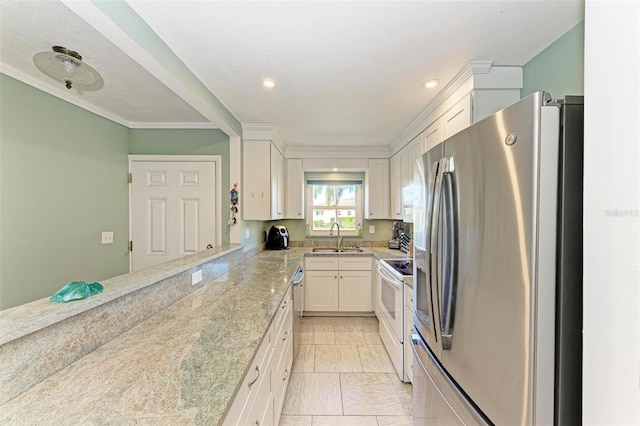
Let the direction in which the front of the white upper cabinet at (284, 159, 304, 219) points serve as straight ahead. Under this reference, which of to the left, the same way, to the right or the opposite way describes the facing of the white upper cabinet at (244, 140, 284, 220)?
to the left

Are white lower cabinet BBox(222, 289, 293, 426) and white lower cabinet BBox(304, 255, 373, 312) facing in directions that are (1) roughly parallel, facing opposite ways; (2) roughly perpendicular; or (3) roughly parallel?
roughly perpendicular

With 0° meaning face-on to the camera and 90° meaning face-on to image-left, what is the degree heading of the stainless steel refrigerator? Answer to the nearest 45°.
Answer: approximately 45°

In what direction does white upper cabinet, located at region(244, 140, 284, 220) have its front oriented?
to the viewer's right

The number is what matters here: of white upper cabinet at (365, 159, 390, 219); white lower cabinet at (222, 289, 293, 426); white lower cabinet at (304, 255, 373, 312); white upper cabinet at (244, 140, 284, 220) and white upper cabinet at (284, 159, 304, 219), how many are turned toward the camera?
3

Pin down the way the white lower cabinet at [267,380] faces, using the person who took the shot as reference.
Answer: facing to the right of the viewer

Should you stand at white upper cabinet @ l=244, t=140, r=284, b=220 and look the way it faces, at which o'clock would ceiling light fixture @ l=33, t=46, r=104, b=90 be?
The ceiling light fixture is roughly at 4 o'clock from the white upper cabinet.

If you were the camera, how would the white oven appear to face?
facing to the left of the viewer

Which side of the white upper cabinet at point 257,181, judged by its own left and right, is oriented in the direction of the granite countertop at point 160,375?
right
